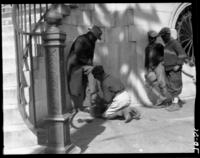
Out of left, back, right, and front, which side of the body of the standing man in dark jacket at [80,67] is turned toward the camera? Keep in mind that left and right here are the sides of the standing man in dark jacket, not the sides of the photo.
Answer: right

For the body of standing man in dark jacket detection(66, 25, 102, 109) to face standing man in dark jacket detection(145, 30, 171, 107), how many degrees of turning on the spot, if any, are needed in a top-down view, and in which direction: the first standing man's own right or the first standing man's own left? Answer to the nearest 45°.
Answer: approximately 45° to the first standing man's own left

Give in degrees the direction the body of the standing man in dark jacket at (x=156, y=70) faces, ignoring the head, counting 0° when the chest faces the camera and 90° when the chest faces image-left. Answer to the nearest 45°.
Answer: approximately 45°

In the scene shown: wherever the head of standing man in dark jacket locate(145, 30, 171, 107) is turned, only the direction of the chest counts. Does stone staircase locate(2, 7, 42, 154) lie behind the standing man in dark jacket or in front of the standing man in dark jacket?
in front

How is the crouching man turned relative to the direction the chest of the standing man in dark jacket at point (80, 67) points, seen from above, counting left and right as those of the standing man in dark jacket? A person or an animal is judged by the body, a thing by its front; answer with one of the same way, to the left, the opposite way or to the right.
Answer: the opposite way

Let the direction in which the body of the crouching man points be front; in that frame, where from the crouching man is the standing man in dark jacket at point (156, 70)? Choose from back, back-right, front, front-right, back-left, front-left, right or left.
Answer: back-right

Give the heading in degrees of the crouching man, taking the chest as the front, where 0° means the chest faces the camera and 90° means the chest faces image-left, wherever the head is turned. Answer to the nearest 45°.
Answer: approximately 90°

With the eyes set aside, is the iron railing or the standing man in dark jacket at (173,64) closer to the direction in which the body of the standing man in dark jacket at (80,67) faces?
the standing man in dark jacket

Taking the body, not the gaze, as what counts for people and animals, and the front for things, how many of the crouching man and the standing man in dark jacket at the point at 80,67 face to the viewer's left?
1

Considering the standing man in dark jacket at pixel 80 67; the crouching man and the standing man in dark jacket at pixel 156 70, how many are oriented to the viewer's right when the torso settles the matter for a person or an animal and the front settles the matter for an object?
1

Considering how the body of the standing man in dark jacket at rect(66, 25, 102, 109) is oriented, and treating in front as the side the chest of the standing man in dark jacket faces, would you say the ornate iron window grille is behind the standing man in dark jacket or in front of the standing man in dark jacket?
in front

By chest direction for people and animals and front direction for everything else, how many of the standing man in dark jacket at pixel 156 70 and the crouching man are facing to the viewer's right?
0

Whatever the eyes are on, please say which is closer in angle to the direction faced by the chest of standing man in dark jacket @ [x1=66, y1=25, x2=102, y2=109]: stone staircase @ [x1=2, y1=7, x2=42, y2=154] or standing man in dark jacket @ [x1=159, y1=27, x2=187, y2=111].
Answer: the standing man in dark jacket
